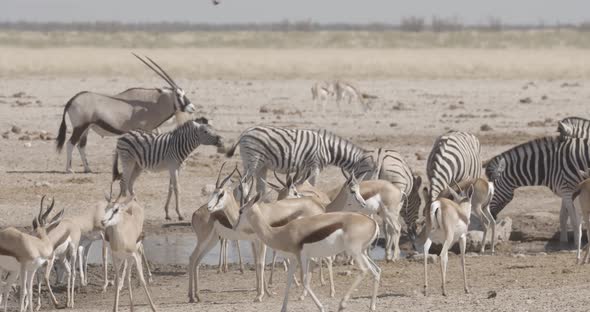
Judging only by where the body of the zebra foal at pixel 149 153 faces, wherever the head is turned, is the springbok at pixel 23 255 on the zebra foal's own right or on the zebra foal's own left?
on the zebra foal's own right

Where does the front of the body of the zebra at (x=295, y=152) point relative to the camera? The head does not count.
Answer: to the viewer's right

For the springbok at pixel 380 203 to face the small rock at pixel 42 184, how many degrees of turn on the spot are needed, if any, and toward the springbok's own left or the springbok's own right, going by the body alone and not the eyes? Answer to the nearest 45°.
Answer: approximately 45° to the springbok's own right

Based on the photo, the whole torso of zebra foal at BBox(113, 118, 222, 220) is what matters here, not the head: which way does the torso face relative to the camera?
to the viewer's right

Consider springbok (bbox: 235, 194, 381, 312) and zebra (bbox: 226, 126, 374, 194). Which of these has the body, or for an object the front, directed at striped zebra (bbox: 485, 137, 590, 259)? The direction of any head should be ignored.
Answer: the zebra

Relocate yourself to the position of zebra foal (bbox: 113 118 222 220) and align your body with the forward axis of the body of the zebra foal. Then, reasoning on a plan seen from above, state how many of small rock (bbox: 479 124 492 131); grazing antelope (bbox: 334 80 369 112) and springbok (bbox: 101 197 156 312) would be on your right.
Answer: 1

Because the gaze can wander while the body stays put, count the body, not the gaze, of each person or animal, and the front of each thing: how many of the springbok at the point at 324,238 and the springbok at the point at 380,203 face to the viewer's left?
2

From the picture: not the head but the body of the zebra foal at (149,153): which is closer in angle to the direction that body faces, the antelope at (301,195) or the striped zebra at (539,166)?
the striped zebra

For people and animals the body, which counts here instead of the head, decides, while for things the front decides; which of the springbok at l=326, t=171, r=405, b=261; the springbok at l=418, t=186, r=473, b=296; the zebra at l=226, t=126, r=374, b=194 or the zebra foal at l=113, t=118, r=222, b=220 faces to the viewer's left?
the springbok at l=326, t=171, r=405, b=261

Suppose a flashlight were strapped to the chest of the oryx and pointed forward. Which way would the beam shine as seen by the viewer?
to the viewer's right

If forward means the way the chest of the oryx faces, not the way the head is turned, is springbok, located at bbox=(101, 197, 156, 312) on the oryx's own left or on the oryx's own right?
on the oryx's own right

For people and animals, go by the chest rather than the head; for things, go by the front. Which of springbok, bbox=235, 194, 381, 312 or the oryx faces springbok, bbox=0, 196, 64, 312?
springbok, bbox=235, 194, 381, 312

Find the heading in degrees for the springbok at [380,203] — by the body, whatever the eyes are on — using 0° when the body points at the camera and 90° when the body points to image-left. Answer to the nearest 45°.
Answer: approximately 90°

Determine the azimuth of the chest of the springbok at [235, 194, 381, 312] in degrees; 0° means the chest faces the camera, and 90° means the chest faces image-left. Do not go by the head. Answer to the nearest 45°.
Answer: approximately 90°
